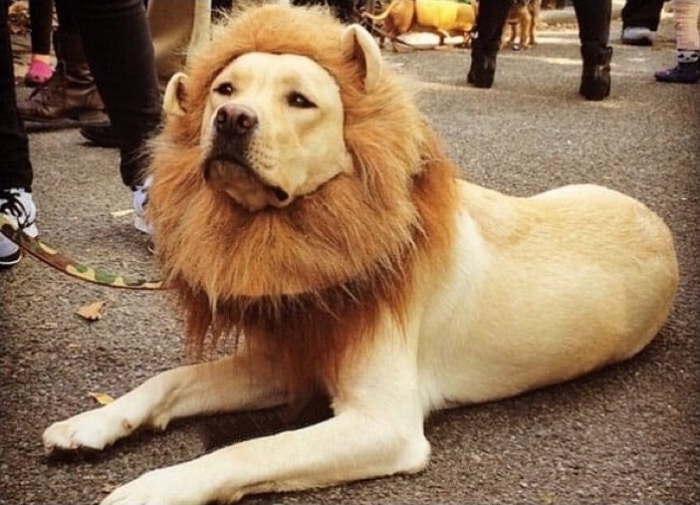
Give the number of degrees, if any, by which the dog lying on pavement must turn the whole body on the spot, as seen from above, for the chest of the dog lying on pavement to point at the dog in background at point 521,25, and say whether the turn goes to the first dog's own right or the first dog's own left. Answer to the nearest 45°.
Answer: approximately 135° to the first dog's own right

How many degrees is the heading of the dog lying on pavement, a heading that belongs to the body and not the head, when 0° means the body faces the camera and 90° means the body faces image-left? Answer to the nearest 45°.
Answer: approximately 45°

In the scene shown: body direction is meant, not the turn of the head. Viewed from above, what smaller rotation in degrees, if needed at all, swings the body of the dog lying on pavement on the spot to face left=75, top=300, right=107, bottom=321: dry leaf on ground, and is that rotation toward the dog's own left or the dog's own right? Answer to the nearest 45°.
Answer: approximately 90° to the dog's own right

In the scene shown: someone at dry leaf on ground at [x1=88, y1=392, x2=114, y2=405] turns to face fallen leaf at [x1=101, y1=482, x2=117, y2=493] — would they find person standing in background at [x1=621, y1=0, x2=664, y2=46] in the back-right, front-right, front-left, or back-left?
back-left

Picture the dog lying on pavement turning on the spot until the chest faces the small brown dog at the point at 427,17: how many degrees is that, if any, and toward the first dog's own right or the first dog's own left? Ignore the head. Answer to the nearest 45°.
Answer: approximately 135° to the first dog's own right
